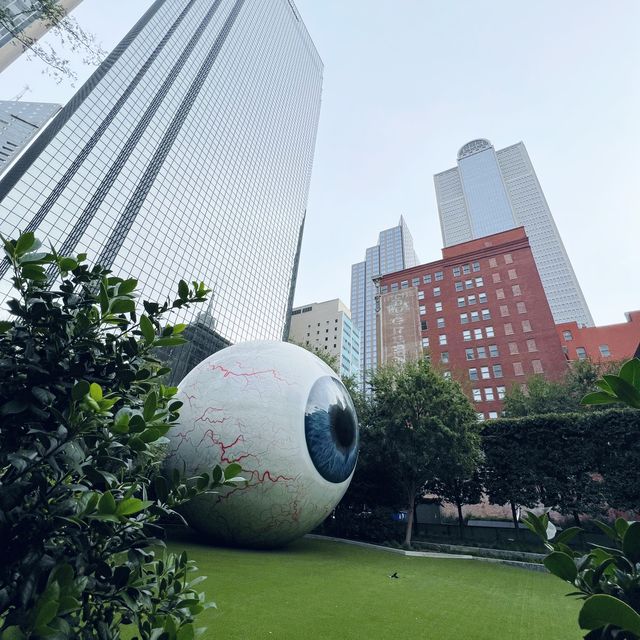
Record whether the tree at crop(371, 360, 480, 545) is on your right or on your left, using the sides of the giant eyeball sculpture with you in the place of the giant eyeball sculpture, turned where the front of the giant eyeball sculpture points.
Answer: on your left

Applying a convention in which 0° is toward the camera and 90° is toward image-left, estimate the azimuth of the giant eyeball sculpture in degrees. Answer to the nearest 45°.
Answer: approximately 315°

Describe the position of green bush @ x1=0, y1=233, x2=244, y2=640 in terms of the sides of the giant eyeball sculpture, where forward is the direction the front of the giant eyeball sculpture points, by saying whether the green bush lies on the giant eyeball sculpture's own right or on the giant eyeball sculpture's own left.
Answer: on the giant eyeball sculpture's own right
